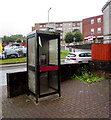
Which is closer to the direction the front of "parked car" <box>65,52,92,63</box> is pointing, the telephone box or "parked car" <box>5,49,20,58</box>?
the parked car

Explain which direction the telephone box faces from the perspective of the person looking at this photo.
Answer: facing the viewer and to the right of the viewer

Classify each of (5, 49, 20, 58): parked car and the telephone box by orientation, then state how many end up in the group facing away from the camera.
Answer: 0

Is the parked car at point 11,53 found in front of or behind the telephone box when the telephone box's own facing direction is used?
behind

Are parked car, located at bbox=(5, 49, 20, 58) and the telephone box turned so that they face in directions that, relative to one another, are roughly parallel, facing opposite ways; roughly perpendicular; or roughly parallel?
roughly parallel
